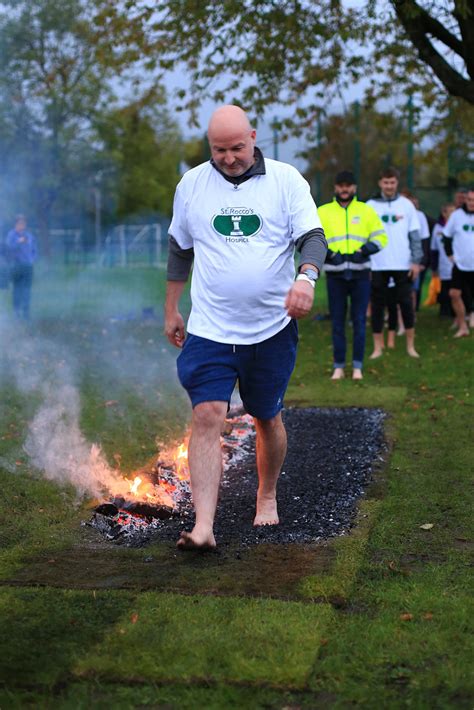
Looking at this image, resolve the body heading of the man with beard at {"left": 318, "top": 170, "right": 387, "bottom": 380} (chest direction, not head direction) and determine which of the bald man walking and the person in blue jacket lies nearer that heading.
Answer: the bald man walking

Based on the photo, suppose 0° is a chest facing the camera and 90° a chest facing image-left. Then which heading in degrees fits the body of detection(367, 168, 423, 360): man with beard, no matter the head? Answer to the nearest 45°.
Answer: approximately 0°

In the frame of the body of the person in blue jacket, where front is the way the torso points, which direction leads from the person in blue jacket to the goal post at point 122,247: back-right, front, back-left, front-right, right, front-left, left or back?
back

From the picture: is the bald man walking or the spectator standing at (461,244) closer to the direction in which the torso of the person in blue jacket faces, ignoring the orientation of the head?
the bald man walking

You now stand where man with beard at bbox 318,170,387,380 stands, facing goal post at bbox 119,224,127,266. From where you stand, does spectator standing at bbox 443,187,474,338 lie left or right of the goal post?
right

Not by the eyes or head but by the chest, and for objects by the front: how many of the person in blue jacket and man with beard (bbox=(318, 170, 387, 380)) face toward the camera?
2

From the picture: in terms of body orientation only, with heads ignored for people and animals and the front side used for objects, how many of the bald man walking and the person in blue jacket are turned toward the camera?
2

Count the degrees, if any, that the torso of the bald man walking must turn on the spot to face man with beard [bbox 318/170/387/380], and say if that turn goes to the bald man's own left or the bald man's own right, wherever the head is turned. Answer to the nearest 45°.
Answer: approximately 180°

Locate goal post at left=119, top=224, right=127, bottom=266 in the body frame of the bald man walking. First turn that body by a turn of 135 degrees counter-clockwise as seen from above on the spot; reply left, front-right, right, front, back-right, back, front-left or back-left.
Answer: front-left
